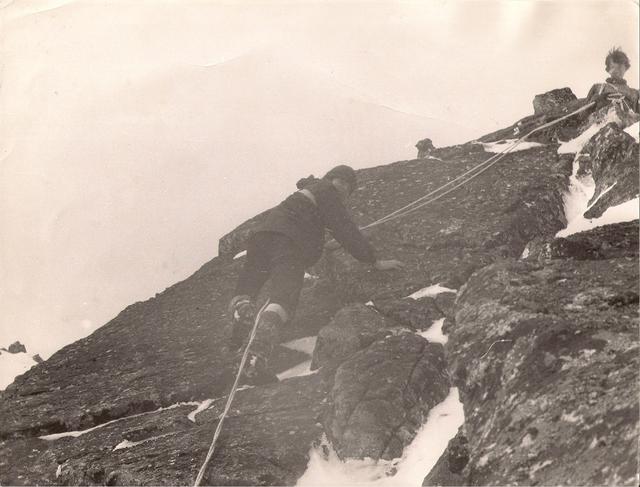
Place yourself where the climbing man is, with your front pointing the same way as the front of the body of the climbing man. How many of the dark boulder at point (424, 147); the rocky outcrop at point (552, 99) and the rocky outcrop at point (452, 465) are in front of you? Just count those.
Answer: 2

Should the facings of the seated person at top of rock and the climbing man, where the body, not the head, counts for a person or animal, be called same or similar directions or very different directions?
very different directions

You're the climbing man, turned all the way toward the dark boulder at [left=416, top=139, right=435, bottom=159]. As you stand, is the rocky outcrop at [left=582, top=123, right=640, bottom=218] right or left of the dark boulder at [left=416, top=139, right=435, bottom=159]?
right

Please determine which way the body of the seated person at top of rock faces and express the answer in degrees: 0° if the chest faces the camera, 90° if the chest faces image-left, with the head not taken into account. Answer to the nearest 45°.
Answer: approximately 0°

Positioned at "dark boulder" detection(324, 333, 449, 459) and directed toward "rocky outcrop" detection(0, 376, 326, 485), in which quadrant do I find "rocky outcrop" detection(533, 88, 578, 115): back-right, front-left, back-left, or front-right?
back-right

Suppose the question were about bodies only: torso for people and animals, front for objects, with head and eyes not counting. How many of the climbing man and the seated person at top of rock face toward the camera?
1

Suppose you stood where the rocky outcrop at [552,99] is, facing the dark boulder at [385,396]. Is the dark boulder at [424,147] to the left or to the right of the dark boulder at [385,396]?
right

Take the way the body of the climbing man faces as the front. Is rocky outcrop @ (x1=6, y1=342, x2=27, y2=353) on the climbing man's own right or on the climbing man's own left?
on the climbing man's own left

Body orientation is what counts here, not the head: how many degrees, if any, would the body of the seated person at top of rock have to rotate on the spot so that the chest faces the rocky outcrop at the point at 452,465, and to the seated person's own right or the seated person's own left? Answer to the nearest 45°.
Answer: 0° — they already face it

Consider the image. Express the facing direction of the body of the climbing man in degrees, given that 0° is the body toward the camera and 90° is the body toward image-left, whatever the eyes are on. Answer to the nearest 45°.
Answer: approximately 225°
